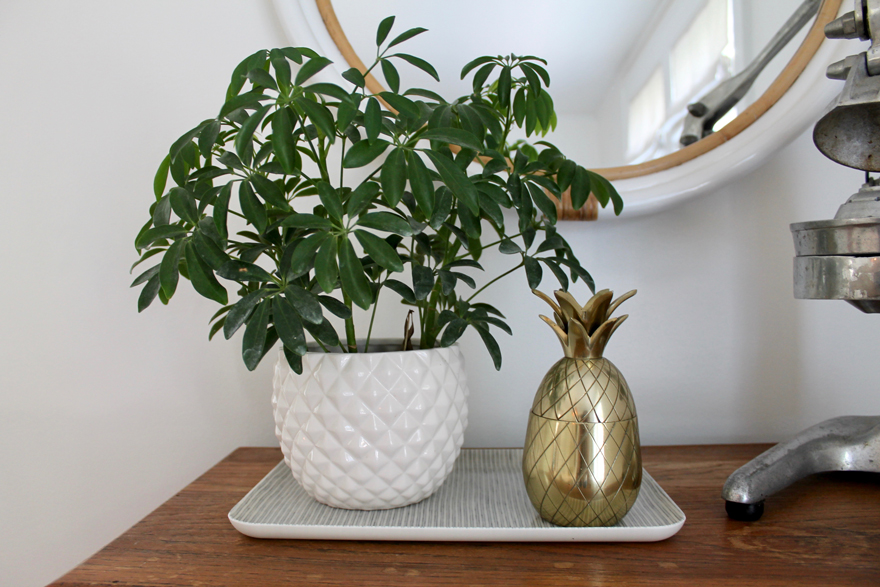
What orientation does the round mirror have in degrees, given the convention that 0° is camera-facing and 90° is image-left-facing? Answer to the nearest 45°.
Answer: approximately 0°

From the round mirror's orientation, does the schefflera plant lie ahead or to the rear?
ahead

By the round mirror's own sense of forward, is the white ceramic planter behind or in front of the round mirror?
in front
